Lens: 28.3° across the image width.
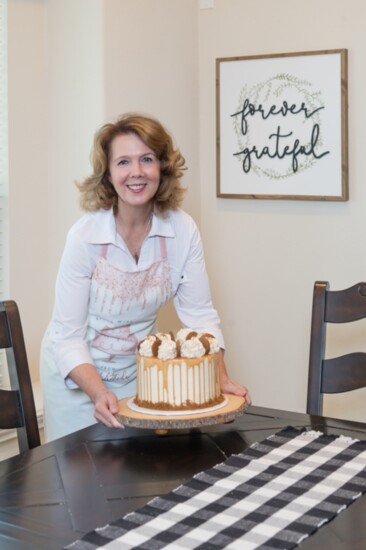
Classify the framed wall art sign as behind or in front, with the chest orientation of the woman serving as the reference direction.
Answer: behind

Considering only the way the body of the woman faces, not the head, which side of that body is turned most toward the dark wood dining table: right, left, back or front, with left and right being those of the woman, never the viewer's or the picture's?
front

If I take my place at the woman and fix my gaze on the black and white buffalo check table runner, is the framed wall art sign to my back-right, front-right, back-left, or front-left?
back-left

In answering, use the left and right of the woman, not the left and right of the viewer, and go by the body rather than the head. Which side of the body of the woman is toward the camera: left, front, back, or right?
front

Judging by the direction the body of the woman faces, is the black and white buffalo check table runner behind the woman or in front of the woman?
in front
